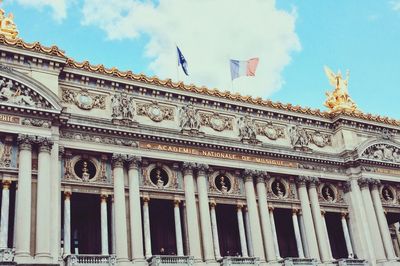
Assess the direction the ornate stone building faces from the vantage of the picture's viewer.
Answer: facing the viewer and to the right of the viewer
